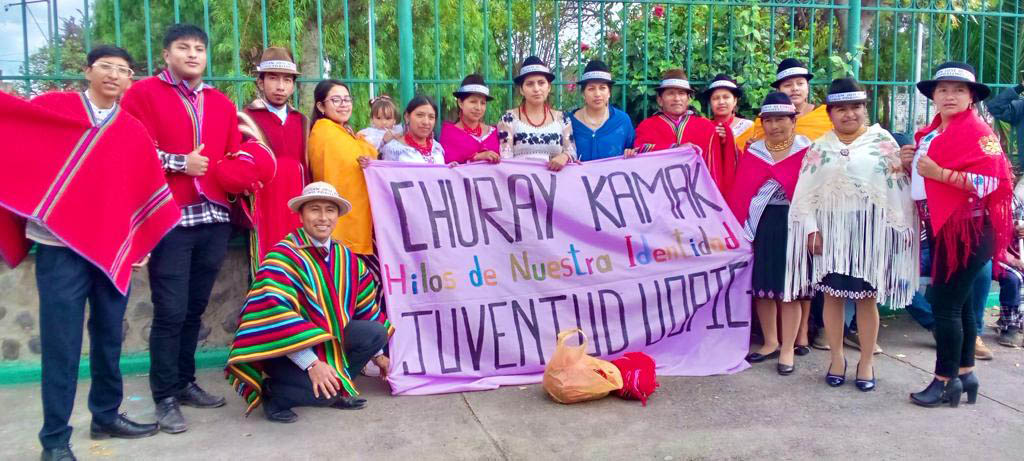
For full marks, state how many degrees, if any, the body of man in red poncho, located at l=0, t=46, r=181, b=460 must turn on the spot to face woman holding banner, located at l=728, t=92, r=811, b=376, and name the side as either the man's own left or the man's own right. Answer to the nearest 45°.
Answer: approximately 45° to the man's own left

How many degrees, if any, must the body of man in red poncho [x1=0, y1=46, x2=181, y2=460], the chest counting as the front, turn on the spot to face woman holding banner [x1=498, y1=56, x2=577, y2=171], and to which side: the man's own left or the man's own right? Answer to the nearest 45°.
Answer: approximately 45° to the man's own left

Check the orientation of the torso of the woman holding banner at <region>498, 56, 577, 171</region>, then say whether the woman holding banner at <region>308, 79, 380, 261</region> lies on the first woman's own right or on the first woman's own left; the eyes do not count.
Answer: on the first woman's own right

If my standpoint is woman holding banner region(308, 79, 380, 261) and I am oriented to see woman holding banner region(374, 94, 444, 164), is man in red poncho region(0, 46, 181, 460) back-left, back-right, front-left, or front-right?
back-right

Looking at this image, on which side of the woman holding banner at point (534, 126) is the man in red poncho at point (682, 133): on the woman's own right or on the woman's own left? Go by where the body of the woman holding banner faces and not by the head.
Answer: on the woman's own left

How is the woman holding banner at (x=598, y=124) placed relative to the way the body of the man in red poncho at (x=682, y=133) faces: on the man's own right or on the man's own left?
on the man's own right

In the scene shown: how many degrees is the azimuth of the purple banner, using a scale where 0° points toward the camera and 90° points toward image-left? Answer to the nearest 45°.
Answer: approximately 0°

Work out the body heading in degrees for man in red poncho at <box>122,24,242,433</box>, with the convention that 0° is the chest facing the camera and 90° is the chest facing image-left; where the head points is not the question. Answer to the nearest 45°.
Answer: approximately 315°
